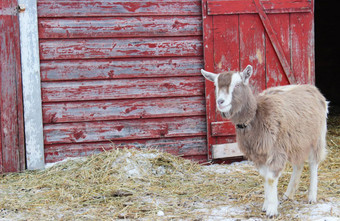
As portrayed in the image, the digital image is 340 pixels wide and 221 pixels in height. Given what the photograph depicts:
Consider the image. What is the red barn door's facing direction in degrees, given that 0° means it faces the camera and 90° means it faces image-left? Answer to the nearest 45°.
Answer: approximately 0°

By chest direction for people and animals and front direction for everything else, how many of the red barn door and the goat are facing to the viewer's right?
0

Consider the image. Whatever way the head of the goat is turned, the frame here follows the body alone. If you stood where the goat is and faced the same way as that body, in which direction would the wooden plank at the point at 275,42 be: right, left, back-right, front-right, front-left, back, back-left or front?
back-right

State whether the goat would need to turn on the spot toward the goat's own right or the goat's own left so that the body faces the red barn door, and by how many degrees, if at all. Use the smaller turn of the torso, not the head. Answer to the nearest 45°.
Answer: approximately 135° to the goat's own right

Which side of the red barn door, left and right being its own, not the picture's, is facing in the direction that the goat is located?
front
